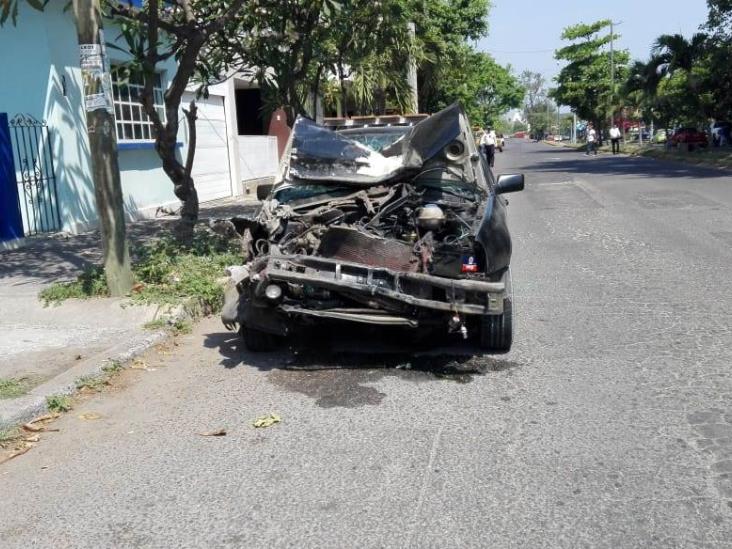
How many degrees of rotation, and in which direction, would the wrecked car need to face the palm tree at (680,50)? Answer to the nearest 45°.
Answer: approximately 135° to its left

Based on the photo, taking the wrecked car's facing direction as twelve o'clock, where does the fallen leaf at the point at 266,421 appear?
The fallen leaf is roughly at 1 o'clock from the wrecked car.

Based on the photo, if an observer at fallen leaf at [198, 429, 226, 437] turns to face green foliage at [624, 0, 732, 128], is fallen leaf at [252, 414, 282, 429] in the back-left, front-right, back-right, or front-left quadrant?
front-right

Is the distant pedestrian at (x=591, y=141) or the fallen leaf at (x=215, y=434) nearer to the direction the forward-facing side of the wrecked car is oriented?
the fallen leaf

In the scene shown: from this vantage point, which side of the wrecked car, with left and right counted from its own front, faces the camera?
front

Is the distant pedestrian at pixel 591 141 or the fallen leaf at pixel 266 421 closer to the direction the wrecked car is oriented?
the fallen leaf

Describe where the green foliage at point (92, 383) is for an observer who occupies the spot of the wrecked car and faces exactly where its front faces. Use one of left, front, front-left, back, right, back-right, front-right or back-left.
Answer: right

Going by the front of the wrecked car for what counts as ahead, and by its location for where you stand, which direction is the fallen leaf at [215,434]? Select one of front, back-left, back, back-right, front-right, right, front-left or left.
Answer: front-right

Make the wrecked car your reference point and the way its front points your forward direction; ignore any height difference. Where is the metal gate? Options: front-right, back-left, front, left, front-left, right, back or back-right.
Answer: back-right

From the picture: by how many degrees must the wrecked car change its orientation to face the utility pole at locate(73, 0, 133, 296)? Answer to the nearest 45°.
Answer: approximately 135° to its right

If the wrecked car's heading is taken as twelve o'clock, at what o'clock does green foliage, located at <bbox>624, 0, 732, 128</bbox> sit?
The green foliage is roughly at 7 o'clock from the wrecked car.
